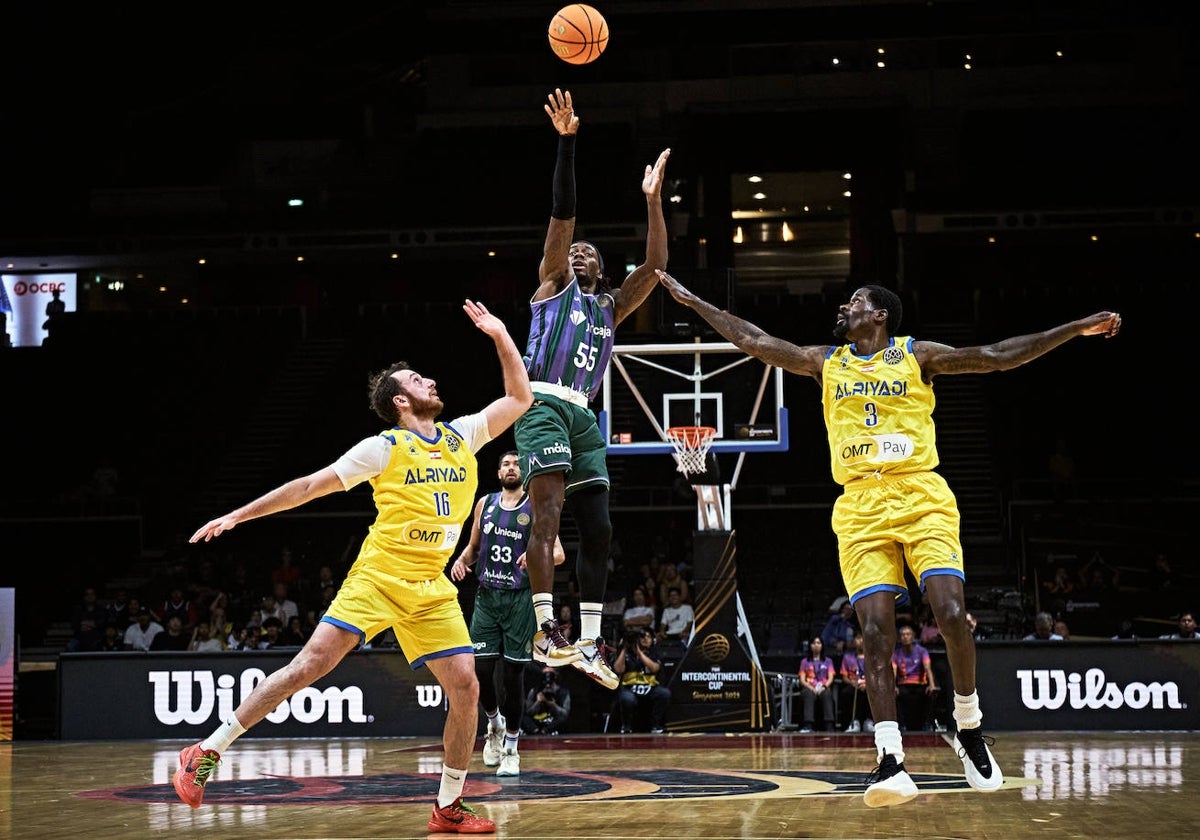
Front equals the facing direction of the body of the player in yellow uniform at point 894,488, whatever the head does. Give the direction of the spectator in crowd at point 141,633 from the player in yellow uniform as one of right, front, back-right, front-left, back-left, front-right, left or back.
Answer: back-right

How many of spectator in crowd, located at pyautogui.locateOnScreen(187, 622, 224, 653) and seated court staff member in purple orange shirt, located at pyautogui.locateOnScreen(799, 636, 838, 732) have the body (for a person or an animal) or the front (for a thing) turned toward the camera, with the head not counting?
2

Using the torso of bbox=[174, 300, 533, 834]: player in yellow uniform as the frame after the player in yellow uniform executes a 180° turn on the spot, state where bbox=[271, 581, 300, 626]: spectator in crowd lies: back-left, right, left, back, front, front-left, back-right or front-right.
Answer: front-right

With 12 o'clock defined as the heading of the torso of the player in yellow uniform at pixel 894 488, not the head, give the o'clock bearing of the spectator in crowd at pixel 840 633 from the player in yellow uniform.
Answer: The spectator in crowd is roughly at 6 o'clock from the player in yellow uniform.

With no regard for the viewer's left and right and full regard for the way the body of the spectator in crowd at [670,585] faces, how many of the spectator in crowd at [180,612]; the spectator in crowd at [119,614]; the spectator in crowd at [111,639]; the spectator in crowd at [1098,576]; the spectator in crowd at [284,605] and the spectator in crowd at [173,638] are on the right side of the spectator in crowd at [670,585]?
5

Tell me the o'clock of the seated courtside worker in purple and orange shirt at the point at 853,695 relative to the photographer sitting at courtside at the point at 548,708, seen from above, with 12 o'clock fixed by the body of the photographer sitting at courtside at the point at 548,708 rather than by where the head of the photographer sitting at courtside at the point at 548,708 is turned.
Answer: the seated courtside worker in purple and orange shirt at the point at 853,695 is roughly at 9 o'clock from the photographer sitting at courtside at the point at 548,708.

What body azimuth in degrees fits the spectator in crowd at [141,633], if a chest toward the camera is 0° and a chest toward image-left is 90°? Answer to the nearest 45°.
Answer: approximately 0°

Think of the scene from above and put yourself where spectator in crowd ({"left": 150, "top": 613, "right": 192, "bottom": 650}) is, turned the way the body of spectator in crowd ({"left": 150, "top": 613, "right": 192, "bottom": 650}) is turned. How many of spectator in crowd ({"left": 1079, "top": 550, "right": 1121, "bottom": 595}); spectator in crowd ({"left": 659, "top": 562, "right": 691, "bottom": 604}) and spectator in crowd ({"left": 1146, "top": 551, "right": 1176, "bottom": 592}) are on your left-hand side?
3
